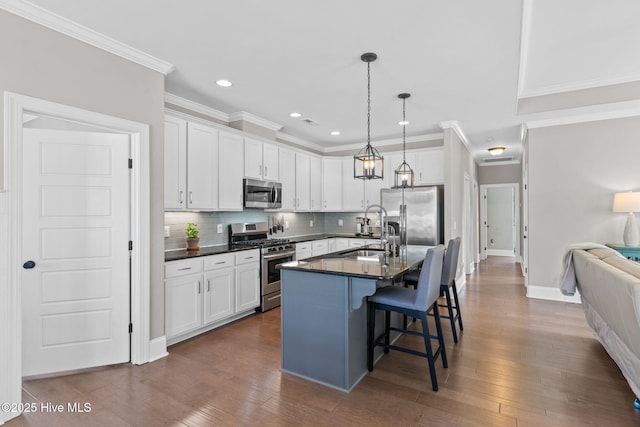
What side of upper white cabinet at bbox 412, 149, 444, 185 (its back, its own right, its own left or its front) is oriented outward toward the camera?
front

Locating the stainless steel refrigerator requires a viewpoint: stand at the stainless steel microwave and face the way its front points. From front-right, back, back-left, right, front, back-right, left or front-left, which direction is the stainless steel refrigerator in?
front-left

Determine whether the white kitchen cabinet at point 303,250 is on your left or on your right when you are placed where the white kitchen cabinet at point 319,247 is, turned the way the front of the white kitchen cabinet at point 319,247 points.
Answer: on your right

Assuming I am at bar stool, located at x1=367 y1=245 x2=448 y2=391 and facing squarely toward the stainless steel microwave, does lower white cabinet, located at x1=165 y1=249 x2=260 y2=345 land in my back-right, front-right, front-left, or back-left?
front-left

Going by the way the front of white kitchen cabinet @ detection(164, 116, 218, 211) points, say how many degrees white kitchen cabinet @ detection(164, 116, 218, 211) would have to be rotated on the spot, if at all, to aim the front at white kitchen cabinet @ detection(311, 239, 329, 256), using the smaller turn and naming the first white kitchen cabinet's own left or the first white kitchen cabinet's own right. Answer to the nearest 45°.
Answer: approximately 90° to the first white kitchen cabinet's own left

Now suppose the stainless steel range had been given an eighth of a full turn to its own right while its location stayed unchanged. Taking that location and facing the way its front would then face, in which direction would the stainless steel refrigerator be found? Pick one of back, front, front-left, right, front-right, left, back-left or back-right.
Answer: left

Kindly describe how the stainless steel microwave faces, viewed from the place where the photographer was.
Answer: facing the viewer and to the right of the viewer

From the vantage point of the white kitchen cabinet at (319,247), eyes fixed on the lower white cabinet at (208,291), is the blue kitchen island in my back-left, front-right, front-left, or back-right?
front-left

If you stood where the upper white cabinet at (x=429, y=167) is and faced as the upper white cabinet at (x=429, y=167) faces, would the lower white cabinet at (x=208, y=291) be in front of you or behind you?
in front

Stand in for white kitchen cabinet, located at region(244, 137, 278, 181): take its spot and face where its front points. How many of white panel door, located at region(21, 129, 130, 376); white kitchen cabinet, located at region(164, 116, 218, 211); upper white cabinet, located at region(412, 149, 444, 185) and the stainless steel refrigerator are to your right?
2

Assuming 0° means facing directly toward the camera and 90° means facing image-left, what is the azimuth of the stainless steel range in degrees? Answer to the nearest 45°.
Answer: approximately 315°

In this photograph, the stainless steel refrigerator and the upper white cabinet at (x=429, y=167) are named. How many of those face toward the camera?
2

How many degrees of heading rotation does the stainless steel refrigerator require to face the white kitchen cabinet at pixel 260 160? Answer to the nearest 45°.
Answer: approximately 45° to its right

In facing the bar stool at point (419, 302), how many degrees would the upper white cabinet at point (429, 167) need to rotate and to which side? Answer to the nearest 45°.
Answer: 0° — it already faces it

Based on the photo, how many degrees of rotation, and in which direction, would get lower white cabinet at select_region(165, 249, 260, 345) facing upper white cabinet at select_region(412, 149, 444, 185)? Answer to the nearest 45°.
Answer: approximately 45° to its left

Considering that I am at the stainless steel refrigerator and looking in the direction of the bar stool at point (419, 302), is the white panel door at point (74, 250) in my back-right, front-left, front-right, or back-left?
front-right

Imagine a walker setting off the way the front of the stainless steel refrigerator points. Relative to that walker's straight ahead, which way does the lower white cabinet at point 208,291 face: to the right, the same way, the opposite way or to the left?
to the left
